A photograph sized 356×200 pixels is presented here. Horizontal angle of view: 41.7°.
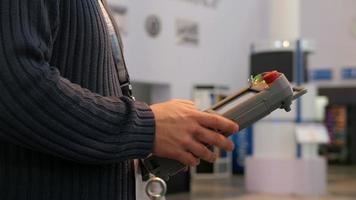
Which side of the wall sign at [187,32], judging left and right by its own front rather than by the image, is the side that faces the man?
front

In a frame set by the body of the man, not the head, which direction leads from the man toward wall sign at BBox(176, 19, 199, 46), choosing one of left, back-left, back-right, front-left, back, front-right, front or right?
left

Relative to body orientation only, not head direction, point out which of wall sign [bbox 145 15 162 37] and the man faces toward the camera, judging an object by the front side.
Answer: the wall sign

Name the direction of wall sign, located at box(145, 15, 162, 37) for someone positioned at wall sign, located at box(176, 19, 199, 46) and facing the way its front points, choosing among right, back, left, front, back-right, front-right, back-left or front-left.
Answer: front-right

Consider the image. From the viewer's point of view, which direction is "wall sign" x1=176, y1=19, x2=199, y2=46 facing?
toward the camera

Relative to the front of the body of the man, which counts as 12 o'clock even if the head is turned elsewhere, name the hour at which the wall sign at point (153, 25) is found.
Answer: The wall sign is roughly at 9 o'clock from the man.

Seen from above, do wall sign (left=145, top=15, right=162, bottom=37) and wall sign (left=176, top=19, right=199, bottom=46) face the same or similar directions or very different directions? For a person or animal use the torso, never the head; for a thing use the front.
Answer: same or similar directions

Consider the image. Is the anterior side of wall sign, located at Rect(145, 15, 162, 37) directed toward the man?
yes

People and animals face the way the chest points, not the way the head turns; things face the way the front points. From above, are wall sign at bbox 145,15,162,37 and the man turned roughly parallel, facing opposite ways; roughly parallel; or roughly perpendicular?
roughly perpendicular

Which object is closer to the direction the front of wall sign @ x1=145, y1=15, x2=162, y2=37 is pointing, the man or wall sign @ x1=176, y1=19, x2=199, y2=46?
the man

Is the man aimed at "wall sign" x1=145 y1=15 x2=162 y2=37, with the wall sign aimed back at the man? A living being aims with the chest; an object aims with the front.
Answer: no

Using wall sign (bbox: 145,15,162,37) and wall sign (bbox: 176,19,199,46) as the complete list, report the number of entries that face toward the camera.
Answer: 2

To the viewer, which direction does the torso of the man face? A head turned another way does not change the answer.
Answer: to the viewer's right

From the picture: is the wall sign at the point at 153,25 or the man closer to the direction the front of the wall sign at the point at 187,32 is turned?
the man

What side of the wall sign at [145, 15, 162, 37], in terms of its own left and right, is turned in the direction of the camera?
front

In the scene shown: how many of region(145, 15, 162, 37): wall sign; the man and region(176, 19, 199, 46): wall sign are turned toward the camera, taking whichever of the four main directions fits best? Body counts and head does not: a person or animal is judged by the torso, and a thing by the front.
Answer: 2

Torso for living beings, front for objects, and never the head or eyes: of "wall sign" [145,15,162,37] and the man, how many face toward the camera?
1

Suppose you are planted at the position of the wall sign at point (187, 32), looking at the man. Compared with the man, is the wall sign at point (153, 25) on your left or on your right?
right
